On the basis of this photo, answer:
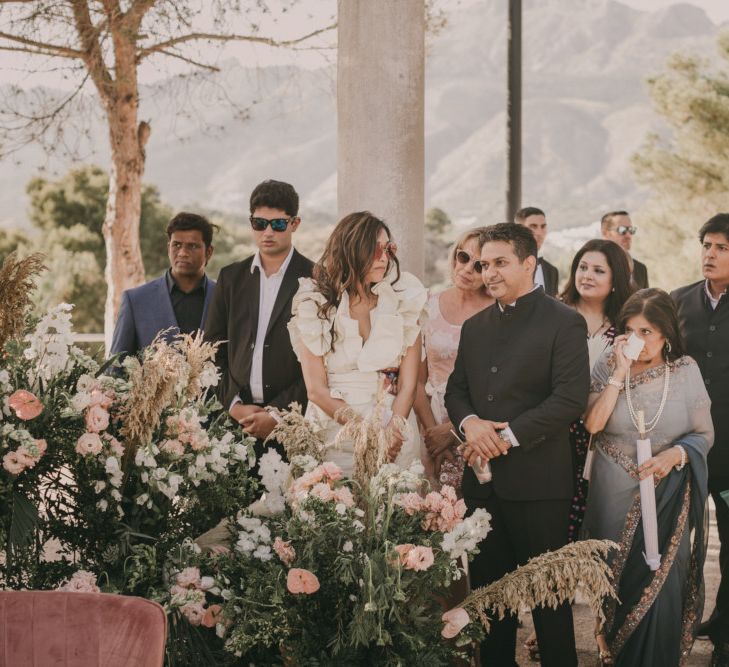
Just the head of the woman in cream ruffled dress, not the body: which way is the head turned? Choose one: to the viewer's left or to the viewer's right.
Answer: to the viewer's right

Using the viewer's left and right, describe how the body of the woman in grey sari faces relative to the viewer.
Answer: facing the viewer and to the left of the viewer

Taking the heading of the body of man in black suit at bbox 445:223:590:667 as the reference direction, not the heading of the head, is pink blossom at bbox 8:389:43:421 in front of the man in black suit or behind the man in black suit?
in front

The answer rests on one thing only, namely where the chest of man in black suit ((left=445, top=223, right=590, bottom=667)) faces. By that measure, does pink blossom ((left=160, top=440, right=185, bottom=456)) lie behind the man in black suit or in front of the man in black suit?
in front

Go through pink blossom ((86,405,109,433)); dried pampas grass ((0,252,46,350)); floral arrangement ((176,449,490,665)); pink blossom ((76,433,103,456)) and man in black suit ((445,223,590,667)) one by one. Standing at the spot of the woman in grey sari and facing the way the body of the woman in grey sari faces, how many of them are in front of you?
5

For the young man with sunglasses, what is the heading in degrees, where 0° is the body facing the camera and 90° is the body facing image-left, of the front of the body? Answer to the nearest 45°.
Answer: approximately 0°

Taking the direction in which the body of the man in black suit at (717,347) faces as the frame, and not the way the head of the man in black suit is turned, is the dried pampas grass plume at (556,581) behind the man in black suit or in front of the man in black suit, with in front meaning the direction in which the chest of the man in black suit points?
in front

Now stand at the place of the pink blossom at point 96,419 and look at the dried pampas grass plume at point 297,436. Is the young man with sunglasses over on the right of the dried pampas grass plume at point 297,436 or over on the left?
left

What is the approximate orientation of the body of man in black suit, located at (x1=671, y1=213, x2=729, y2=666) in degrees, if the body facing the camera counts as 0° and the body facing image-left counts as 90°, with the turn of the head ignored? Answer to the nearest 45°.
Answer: approximately 45°

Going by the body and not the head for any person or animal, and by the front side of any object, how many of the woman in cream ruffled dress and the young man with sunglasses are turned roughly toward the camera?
2
